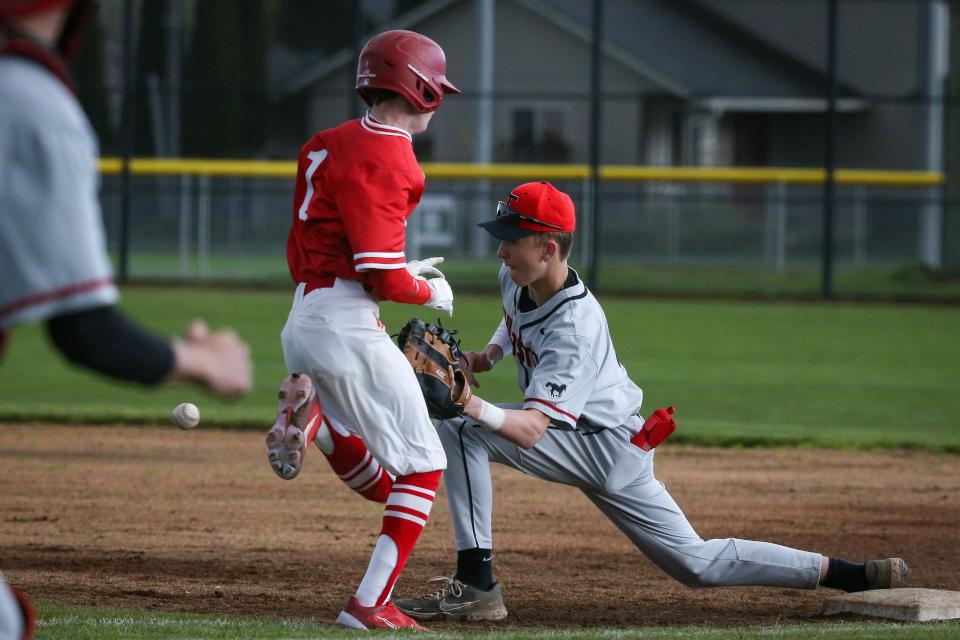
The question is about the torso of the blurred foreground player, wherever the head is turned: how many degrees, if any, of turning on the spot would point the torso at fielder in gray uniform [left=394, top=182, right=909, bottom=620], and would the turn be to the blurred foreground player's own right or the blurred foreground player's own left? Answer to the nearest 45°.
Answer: approximately 45° to the blurred foreground player's own left

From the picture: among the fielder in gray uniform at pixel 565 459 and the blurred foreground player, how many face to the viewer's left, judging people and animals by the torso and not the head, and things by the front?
1

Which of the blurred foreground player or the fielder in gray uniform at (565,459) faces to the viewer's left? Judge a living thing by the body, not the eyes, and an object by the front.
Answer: the fielder in gray uniform

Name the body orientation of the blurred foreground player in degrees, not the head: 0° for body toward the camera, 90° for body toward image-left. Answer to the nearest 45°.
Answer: approximately 270°

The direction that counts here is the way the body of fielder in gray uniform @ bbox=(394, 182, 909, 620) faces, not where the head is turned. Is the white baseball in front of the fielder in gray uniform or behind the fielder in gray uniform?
in front

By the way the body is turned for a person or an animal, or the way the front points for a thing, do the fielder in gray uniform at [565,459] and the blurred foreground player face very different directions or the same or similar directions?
very different directions

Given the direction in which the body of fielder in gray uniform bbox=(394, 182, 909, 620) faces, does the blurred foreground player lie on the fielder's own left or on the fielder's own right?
on the fielder's own left

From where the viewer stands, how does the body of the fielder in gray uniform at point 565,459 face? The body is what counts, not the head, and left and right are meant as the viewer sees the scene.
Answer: facing to the left of the viewer
